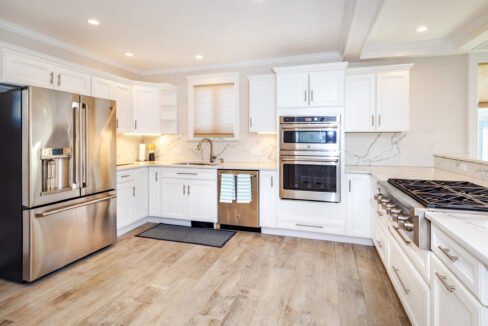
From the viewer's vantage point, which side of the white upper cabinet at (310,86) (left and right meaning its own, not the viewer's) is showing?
front

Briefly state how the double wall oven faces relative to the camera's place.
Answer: facing the viewer

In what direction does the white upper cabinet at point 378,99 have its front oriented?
toward the camera

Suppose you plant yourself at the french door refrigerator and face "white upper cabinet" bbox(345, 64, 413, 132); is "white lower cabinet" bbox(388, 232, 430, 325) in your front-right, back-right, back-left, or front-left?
front-right

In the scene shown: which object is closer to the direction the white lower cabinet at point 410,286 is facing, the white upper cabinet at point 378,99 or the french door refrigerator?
the french door refrigerator

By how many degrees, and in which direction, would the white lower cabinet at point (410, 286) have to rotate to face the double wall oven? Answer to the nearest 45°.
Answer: approximately 45° to its right

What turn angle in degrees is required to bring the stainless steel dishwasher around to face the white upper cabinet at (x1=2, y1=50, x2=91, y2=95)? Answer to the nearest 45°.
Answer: approximately 45° to its right

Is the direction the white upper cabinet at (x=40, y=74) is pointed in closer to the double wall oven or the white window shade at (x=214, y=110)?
the double wall oven

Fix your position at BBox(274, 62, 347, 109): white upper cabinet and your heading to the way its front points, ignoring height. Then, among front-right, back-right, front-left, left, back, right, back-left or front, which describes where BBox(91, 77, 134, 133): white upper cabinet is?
right

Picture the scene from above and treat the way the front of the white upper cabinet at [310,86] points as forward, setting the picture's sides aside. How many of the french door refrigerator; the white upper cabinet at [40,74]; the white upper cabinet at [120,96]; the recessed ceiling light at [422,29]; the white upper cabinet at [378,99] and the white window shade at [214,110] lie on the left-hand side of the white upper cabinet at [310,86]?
2
